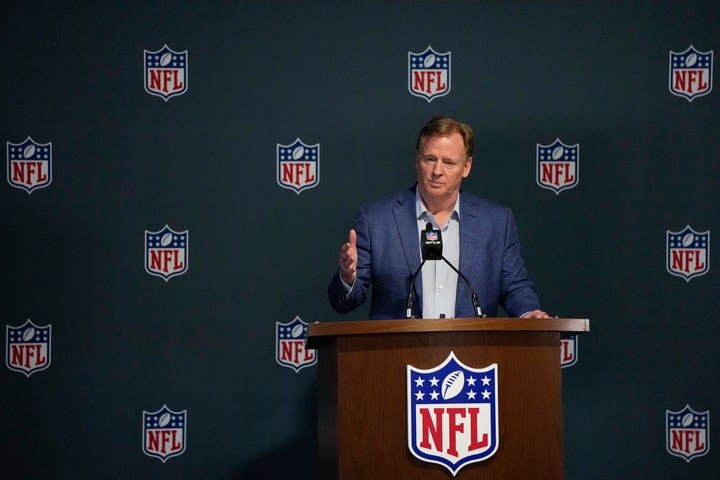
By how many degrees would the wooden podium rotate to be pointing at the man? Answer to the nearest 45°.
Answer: approximately 180°

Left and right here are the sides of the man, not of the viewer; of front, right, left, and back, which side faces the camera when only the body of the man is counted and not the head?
front

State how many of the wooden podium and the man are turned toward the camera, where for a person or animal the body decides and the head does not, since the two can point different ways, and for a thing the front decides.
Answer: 2

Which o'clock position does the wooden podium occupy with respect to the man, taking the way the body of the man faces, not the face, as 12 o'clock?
The wooden podium is roughly at 12 o'clock from the man.
